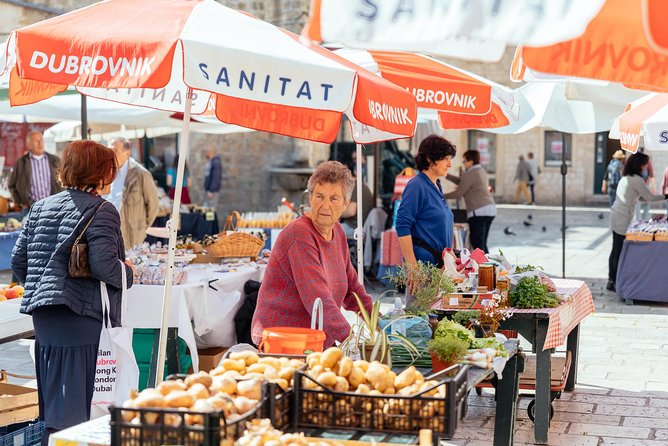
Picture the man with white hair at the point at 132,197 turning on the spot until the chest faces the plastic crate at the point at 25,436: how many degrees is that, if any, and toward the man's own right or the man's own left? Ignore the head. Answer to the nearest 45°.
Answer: approximately 45° to the man's own left

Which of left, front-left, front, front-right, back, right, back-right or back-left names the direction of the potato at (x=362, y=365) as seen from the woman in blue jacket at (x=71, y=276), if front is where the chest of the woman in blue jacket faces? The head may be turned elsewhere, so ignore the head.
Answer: right

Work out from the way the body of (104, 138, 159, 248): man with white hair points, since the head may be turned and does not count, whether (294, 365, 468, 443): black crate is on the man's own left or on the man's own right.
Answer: on the man's own left

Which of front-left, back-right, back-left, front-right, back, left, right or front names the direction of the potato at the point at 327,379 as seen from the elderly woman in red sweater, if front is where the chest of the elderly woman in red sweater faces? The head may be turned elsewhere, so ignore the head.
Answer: front-right

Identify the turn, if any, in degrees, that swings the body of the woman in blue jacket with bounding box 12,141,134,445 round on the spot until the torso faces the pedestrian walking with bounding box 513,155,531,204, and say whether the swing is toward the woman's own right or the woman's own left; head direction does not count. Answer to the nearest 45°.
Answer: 0° — they already face them

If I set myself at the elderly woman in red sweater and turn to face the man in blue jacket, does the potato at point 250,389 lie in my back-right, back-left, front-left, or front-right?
back-left

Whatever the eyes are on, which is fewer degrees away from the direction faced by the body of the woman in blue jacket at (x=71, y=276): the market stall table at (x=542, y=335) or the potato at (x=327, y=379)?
the market stall table

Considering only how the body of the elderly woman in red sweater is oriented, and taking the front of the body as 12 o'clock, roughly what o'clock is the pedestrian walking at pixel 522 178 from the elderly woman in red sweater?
The pedestrian walking is roughly at 8 o'clock from the elderly woman in red sweater.

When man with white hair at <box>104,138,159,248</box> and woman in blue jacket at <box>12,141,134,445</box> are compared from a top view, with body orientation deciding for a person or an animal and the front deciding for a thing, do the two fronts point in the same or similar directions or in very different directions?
very different directions

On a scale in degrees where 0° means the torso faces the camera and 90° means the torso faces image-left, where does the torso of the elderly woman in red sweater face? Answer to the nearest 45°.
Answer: approximately 315°

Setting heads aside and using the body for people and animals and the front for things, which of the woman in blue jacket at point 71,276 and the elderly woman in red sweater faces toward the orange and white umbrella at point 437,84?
the woman in blue jacket

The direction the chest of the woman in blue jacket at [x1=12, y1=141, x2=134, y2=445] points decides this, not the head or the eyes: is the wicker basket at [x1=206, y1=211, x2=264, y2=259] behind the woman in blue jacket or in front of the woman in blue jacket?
in front
